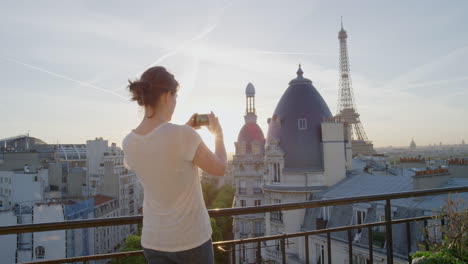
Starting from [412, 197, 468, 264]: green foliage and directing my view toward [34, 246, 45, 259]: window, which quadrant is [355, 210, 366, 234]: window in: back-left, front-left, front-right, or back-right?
front-right

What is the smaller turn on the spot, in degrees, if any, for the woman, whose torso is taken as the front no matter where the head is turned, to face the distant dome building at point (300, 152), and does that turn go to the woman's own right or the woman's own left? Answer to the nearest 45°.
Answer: approximately 45° to the woman's own left

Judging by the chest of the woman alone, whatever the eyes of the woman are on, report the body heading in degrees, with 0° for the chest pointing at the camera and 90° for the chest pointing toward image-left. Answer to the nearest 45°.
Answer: approximately 225°

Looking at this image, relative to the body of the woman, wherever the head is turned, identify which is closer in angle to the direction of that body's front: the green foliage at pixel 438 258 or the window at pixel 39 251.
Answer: the green foliage

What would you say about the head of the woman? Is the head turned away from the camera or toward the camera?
away from the camera

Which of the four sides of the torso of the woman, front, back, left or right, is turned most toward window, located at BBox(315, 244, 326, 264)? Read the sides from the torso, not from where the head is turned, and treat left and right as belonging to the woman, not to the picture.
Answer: front

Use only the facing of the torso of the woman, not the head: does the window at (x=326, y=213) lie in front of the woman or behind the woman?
in front

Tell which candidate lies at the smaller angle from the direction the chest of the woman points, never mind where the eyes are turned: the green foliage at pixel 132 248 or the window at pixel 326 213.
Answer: the window

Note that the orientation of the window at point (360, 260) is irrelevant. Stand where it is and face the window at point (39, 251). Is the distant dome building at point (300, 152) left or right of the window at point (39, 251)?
right

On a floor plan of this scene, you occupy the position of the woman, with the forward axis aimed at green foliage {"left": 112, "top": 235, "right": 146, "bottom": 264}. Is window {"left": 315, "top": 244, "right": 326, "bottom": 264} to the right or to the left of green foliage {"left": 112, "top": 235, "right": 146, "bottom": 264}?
right

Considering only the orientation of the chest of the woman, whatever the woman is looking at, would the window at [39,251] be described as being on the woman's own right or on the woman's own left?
on the woman's own left

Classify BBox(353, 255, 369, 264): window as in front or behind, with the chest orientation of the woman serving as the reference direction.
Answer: in front
